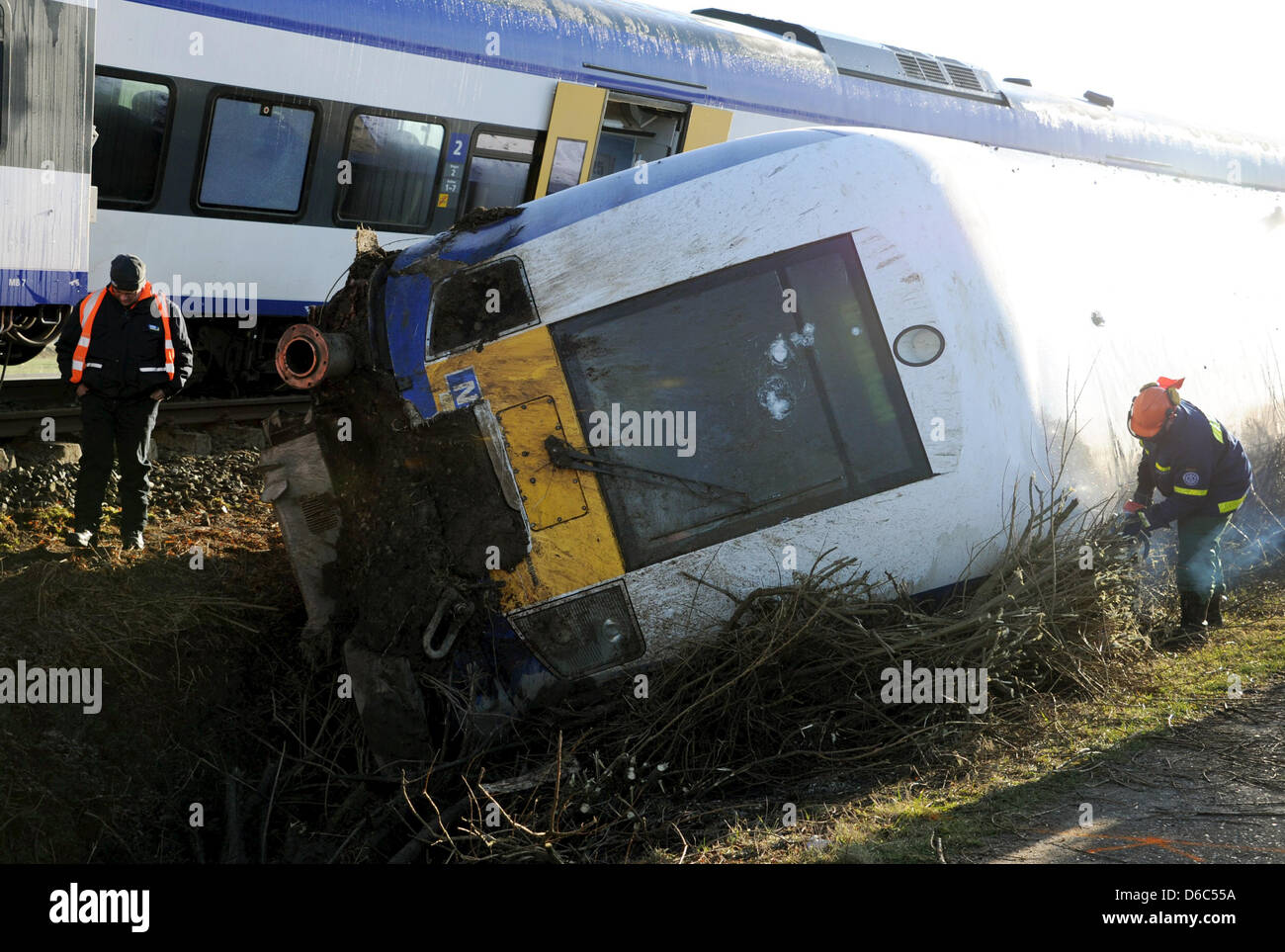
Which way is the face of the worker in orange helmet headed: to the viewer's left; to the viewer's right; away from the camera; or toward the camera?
to the viewer's left

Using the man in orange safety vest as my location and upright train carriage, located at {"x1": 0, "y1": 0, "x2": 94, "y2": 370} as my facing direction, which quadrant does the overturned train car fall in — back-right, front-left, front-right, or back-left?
back-right

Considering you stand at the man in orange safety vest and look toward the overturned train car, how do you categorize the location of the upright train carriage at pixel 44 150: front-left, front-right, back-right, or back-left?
back-left

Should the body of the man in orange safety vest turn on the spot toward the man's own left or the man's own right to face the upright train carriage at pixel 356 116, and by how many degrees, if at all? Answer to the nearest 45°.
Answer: approximately 135° to the man's own left

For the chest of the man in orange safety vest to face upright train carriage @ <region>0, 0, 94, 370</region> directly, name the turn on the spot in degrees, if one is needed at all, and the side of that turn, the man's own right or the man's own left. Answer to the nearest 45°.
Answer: approximately 180°

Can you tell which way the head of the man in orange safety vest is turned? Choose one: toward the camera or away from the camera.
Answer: toward the camera

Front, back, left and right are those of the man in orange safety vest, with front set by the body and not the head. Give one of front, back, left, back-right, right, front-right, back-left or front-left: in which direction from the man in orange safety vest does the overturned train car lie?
front-left

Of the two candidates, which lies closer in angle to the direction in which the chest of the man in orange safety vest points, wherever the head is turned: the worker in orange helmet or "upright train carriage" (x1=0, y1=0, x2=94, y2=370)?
the worker in orange helmet

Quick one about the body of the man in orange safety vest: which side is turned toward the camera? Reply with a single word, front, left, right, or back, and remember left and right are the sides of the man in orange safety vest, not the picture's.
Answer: front

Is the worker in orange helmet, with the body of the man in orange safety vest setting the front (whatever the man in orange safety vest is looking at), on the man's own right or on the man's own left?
on the man's own left

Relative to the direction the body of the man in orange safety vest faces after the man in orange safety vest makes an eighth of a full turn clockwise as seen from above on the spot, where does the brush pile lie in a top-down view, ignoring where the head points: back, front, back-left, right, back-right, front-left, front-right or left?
left
